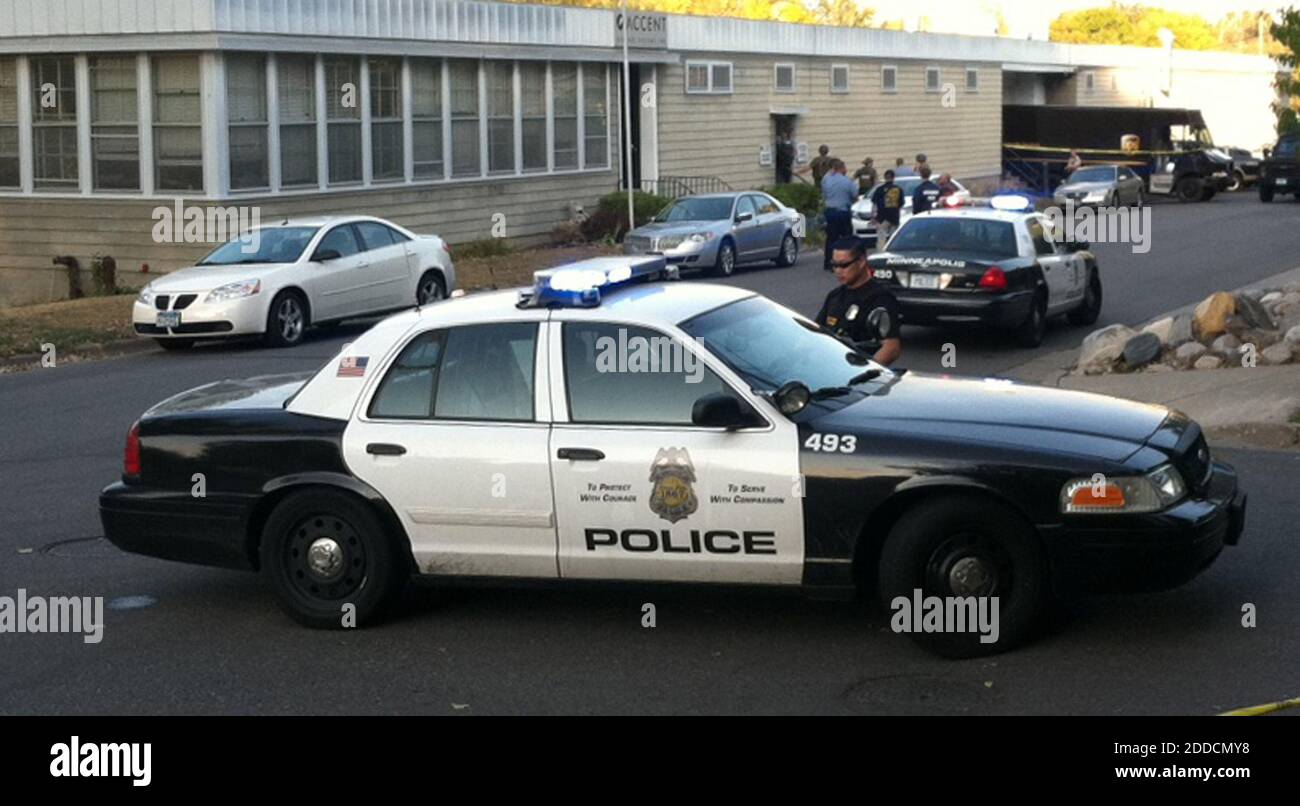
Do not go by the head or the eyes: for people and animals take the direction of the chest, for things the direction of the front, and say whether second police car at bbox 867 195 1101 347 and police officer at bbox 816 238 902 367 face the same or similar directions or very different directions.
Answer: very different directions

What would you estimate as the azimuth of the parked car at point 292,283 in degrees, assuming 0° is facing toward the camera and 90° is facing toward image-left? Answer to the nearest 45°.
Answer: approximately 45°

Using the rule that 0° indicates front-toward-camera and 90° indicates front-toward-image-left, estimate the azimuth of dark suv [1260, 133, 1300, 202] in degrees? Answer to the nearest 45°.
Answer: approximately 45°

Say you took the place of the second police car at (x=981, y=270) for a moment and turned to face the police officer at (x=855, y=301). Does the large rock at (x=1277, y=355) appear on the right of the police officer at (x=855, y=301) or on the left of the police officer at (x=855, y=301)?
left

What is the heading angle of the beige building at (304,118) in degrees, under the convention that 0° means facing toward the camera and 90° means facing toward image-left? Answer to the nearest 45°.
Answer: approximately 315°

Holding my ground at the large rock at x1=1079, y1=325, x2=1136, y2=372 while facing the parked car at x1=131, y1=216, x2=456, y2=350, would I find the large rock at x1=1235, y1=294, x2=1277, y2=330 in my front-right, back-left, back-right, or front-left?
back-right

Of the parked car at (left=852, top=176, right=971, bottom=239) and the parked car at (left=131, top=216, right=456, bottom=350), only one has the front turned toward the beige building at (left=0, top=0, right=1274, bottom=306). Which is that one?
the parked car at (left=852, top=176, right=971, bottom=239)

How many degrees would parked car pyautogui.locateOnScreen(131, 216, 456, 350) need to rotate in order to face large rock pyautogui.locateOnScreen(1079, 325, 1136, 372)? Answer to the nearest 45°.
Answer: approximately 90° to its left

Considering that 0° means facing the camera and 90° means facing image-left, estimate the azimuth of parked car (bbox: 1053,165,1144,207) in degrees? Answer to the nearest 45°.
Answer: approximately 45°
